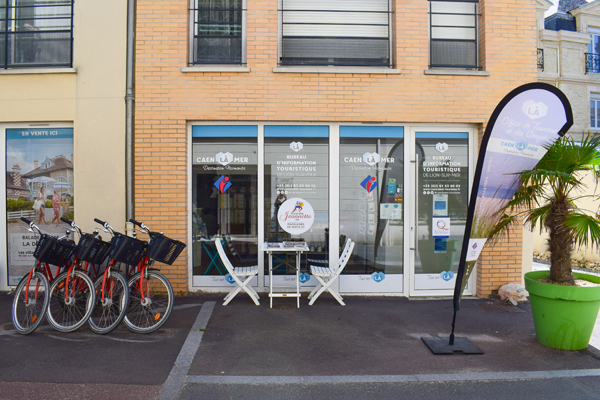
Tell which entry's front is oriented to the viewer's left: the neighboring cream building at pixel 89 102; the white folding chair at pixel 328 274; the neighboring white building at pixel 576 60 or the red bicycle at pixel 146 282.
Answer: the white folding chair

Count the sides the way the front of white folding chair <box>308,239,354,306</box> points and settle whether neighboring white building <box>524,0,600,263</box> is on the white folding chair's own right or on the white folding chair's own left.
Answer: on the white folding chair's own right

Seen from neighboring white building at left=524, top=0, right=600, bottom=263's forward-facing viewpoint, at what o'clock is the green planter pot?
The green planter pot is roughly at 12 o'clock from the neighboring white building.

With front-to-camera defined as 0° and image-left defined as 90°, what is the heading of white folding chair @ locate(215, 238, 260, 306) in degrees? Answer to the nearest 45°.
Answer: approximately 270°

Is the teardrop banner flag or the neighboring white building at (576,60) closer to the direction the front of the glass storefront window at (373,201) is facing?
the teardrop banner flag

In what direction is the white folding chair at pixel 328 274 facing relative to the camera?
to the viewer's left

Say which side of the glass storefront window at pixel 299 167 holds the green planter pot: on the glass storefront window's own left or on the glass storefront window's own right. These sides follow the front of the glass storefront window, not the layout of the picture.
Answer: on the glass storefront window's own left

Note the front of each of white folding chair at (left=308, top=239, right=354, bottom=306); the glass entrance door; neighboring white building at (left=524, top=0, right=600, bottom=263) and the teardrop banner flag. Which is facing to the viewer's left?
the white folding chair

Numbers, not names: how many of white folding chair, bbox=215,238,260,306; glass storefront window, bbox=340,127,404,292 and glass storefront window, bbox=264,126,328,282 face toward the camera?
2
